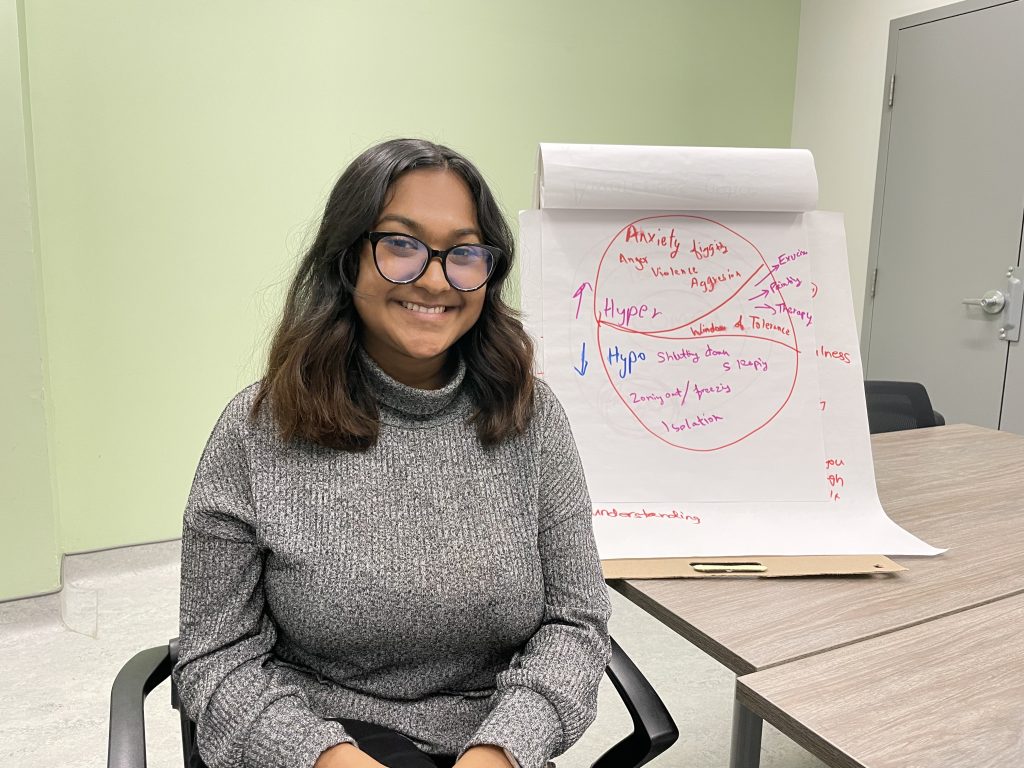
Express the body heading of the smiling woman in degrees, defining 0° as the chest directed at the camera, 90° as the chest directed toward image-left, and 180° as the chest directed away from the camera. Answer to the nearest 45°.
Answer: approximately 0°

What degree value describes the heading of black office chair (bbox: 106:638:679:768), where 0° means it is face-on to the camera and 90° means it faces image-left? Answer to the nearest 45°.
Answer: approximately 0°

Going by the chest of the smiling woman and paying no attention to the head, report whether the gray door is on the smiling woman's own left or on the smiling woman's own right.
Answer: on the smiling woman's own left

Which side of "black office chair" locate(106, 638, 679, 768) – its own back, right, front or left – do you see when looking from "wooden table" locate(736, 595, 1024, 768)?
left

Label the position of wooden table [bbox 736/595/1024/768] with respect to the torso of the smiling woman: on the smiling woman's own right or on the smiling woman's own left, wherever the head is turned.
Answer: on the smiling woman's own left

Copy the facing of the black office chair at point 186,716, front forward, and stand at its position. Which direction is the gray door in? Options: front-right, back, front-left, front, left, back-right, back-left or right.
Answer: back-left

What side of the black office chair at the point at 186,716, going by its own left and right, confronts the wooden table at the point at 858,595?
left
